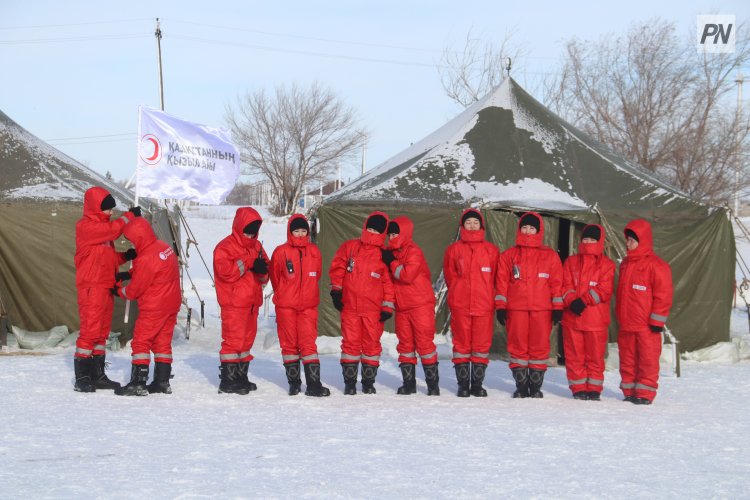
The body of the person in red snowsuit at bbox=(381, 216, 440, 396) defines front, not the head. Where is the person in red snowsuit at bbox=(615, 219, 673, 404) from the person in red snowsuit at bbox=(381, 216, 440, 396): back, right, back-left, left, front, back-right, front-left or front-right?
back-left

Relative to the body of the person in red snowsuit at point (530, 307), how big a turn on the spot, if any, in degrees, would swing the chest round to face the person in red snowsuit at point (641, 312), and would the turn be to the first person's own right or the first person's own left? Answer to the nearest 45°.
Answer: approximately 90° to the first person's own left

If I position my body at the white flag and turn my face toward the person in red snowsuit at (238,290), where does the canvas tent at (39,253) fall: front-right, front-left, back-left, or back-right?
back-right

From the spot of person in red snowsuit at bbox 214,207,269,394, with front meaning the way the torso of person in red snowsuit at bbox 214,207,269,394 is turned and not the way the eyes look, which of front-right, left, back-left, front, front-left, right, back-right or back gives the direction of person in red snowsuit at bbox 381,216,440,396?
front-left

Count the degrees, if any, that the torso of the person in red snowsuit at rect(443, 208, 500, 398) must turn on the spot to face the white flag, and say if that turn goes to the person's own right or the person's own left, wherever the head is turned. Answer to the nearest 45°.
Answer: approximately 135° to the person's own right

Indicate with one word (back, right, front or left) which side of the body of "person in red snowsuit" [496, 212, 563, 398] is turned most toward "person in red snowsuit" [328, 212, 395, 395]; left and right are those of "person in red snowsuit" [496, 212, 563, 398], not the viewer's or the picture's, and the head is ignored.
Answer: right

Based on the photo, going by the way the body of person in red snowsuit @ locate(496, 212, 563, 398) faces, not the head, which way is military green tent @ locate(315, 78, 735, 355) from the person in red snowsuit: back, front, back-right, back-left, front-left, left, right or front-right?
back

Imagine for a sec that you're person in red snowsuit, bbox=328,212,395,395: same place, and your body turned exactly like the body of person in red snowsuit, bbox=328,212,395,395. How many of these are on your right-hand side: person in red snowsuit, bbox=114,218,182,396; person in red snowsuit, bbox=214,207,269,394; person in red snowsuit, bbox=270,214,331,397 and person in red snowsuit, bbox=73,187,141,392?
4

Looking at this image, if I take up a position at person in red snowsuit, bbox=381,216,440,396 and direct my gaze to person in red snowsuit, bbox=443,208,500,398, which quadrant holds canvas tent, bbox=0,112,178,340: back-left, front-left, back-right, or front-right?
back-left

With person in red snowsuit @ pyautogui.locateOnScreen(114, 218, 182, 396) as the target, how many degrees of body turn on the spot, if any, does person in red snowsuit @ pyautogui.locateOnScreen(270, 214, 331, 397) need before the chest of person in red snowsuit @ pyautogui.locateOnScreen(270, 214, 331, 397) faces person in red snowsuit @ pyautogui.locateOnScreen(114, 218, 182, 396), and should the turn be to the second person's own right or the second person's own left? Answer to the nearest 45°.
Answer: approximately 90° to the second person's own right

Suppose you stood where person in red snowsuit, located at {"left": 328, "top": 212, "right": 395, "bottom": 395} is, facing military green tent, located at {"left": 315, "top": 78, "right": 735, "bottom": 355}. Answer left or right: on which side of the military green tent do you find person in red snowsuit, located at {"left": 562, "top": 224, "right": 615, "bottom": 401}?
right

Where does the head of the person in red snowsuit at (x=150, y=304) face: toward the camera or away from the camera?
away from the camera

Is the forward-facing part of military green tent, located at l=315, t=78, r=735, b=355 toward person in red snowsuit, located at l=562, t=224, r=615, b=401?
yes

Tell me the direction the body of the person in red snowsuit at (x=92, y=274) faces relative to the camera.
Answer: to the viewer's right

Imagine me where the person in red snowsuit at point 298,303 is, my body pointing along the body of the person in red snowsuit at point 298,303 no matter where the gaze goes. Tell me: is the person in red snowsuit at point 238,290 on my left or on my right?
on my right

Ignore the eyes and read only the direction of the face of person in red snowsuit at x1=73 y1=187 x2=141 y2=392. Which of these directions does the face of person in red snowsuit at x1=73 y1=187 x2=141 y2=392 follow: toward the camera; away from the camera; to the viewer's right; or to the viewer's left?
to the viewer's right
